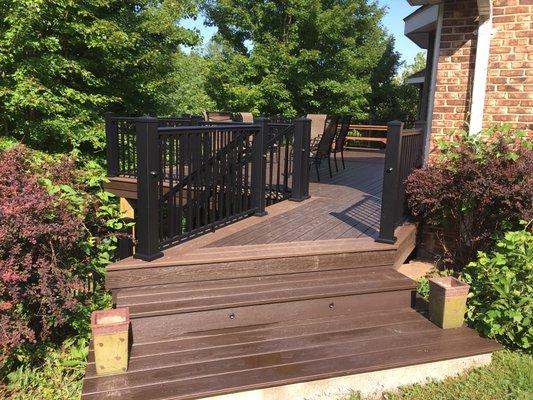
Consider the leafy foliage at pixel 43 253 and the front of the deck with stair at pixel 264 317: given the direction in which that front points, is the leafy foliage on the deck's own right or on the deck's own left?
on the deck's own right

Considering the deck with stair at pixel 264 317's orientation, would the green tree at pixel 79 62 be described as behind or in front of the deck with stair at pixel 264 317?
behind

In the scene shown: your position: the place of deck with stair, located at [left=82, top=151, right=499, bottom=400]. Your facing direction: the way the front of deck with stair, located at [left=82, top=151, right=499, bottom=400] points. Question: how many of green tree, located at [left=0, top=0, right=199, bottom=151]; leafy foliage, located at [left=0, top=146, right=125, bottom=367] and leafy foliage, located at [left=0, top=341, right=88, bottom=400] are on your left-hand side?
0

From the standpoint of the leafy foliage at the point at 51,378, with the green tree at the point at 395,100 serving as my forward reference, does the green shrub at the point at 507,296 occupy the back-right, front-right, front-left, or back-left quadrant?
front-right

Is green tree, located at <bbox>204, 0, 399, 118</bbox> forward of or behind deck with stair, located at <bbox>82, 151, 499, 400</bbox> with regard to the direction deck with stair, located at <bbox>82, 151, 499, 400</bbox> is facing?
behind

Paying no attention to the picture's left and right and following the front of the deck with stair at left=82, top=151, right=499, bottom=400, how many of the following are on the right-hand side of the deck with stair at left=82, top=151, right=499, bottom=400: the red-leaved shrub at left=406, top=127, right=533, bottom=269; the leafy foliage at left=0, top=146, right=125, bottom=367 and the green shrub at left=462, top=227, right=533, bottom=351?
1

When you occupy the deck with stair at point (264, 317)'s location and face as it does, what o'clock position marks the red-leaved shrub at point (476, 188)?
The red-leaved shrub is roughly at 8 o'clock from the deck with stair.

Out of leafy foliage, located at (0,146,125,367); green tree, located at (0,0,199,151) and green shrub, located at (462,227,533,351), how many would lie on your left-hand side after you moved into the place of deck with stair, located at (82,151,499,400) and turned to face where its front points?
1

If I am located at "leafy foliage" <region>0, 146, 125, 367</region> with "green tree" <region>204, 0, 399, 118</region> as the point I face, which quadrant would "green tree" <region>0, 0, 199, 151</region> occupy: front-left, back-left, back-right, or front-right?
front-left

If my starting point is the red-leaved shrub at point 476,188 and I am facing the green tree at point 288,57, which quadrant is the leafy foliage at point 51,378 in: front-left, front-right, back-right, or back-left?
back-left

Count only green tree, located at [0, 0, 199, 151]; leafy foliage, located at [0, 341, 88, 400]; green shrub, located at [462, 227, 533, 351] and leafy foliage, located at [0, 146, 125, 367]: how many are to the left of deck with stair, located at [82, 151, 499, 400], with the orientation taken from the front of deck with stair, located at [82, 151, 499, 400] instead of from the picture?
1

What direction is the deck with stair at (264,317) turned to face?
toward the camera

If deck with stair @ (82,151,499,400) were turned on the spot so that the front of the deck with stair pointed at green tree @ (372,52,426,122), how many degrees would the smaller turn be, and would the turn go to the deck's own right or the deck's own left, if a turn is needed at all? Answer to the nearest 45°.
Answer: approximately 180°

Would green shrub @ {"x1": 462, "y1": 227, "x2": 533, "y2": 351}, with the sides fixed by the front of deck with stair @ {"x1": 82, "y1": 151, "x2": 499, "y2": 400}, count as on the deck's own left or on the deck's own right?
on the deck's own left

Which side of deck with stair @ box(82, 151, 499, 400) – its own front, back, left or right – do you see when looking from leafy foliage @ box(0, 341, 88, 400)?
right
